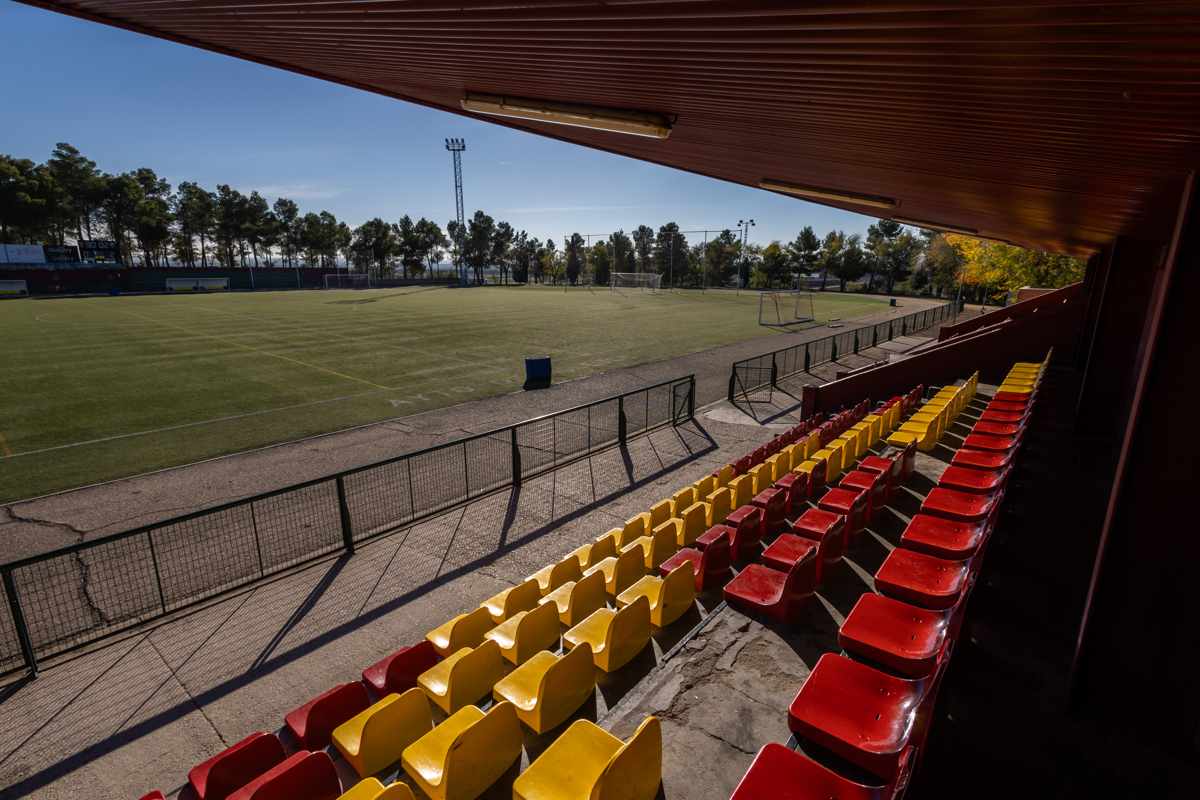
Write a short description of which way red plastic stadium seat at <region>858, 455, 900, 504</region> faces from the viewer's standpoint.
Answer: facing to the left of the viewer

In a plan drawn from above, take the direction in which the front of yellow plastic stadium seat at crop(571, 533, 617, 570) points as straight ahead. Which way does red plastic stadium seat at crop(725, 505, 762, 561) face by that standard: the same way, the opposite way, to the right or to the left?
the same way

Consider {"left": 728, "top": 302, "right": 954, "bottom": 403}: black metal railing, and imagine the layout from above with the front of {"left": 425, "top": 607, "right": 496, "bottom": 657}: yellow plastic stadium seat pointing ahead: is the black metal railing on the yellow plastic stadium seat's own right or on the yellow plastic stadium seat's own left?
on the yellow plastic stadium seat's own right

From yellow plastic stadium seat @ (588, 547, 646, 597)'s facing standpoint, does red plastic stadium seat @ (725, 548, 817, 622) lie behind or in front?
behind

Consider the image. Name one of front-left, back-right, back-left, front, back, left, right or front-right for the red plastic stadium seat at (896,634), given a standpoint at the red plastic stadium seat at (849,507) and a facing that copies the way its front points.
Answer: left

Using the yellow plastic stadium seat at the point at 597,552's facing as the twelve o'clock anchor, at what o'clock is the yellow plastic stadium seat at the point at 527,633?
the yellow plastic stadium seat at the point at 527,633 is roughly at 8 o'clock from the yellow plastic stadium seat at the point at 597,552.

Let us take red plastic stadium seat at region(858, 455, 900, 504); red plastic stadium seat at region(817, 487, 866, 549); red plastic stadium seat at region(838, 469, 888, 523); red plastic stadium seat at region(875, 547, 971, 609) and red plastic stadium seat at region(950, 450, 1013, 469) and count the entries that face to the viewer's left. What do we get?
5

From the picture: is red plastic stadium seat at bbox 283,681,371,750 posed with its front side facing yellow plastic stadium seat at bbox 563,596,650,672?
no

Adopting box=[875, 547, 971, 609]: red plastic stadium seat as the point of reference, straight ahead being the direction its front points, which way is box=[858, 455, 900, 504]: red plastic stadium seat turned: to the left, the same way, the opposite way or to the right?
the same way

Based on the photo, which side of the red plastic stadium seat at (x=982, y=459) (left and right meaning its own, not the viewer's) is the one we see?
left

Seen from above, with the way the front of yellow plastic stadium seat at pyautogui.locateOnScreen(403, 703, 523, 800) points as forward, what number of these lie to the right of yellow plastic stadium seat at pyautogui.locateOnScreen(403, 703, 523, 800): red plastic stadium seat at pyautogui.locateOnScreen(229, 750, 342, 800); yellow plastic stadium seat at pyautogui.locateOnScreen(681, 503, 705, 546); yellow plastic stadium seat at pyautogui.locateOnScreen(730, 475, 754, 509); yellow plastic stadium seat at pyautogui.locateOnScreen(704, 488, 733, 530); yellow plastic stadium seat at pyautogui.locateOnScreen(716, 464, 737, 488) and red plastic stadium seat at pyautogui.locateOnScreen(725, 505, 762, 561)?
5

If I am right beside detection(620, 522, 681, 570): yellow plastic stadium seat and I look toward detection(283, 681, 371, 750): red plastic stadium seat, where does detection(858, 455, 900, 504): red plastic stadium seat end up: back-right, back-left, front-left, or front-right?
back-left

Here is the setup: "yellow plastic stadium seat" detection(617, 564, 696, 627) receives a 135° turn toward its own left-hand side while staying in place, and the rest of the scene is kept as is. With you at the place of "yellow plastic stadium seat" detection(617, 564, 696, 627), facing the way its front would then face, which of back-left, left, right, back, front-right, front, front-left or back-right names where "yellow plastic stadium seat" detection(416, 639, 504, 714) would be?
front-right

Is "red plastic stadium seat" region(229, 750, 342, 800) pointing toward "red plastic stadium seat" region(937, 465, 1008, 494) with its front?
no

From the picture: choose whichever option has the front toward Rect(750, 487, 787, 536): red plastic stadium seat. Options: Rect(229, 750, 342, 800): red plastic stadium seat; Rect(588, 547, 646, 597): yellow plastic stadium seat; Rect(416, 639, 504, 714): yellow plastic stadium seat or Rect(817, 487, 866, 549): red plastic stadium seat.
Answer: Rect(817, 487, 866, 549): red plastic stadium seat

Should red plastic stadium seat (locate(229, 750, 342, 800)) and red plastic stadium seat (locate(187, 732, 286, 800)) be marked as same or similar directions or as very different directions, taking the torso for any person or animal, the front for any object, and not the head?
same or similar directions

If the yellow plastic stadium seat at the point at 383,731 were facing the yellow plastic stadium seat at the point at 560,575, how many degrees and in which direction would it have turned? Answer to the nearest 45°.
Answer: approximately 90° to its right

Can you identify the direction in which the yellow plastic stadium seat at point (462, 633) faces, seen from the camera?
facing away from the viewer and to the left of the viewer

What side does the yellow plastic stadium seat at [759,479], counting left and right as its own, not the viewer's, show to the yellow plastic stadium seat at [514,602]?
left

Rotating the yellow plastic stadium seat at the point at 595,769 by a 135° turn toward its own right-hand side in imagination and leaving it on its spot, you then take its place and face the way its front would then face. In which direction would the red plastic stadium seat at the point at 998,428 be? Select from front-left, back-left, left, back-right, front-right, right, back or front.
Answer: front-left

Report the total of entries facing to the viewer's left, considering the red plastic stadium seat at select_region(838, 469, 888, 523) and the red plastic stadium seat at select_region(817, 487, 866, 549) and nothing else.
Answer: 2

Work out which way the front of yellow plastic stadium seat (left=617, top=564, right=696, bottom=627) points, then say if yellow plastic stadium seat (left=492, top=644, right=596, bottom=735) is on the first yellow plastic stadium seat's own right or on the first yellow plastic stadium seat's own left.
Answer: on the first yellow plastic stadium seat's own left

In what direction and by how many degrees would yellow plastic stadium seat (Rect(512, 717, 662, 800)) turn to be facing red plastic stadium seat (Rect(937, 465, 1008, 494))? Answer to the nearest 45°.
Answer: approximately 90° to its right

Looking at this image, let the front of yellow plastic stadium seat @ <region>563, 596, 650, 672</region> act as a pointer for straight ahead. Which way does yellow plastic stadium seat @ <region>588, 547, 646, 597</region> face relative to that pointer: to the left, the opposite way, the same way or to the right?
the same way

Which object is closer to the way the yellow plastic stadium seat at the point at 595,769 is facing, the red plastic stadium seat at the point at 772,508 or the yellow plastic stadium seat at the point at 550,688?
the yellow plastic stadium seat

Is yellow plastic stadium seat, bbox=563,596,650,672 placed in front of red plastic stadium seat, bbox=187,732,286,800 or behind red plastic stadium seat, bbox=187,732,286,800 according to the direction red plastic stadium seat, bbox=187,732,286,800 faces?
behind

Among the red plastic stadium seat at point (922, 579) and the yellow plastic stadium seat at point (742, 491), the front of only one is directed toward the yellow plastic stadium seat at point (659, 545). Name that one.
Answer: the red plastic stadium seat

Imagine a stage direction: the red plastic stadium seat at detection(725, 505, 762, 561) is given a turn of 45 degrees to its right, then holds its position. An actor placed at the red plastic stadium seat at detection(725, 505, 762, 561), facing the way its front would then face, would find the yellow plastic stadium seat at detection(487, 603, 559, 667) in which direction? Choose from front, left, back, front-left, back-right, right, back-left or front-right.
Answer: back-left
